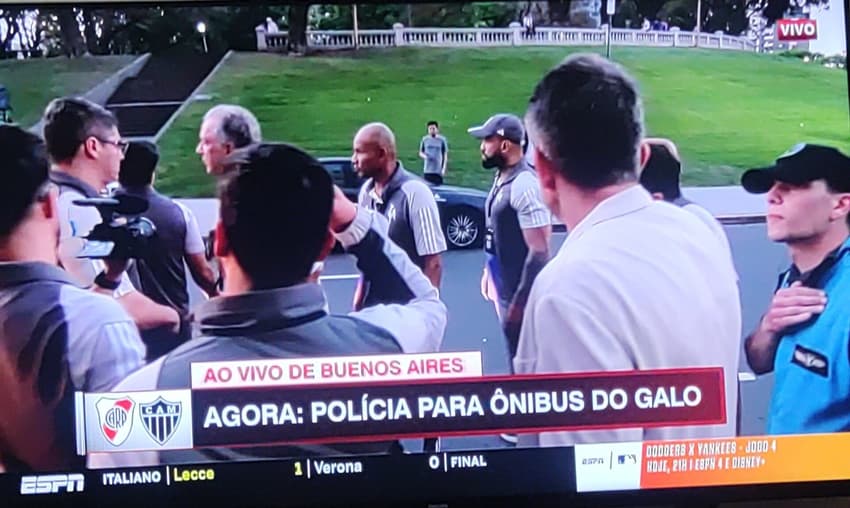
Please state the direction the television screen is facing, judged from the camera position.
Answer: facing the viewer
